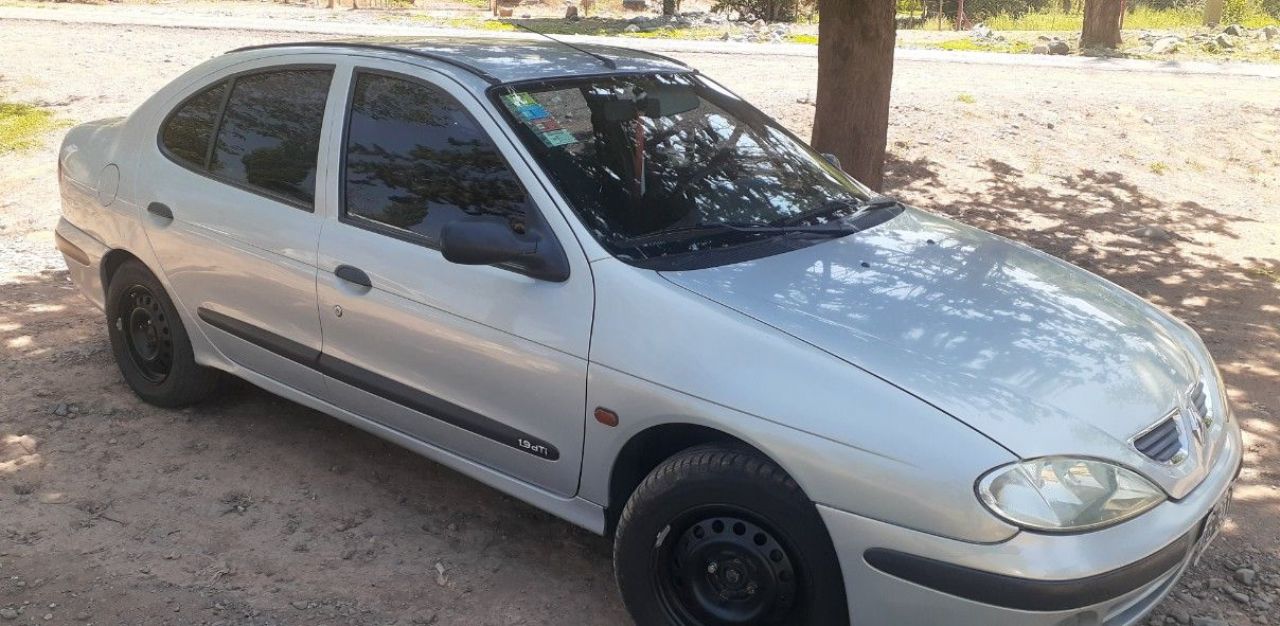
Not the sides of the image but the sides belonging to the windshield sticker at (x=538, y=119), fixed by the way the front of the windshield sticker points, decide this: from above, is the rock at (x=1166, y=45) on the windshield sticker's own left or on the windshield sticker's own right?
on the windshield sticker's own left

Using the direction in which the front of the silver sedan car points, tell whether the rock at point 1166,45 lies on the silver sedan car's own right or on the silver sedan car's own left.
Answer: on the silver sedan car's own left

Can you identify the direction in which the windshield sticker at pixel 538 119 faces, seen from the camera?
facing the viewer and to the right of the viewer

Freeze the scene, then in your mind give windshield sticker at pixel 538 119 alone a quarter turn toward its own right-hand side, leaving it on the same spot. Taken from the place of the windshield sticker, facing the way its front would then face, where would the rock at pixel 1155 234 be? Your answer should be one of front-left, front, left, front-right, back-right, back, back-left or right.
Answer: back

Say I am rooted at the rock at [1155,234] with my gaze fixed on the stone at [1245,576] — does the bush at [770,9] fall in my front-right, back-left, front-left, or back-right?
back-right

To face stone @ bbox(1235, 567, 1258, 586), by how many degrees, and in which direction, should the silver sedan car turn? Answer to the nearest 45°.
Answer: approximately 45° to its left

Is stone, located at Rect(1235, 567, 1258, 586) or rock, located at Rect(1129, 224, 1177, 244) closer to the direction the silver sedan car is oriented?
the stone
